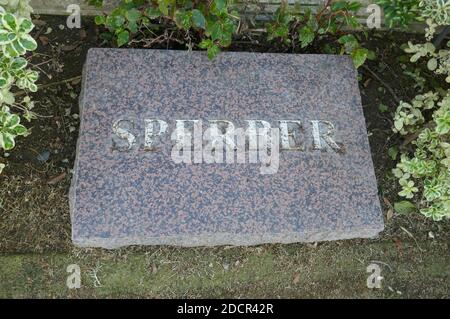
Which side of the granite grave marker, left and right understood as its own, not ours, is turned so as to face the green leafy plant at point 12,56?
right

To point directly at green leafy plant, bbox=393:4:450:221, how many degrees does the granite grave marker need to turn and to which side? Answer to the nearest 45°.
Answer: approximately 135° to its left

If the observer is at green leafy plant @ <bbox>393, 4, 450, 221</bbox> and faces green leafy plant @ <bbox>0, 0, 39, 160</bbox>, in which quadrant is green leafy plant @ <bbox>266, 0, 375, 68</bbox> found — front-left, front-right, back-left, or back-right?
front-right

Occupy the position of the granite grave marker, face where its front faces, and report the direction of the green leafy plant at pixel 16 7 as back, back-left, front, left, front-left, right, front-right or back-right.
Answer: right

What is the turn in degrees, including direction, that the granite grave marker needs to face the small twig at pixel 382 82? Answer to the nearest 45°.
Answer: approximately 135° to its left

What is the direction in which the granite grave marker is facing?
toward the camera

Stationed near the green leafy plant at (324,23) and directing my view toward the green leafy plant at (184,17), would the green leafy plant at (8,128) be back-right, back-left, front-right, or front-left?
front-left

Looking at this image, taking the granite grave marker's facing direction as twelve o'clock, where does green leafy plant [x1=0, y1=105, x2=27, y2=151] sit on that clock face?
The green leafy plant is roughly at 2 o'clock from the granite grave marker.

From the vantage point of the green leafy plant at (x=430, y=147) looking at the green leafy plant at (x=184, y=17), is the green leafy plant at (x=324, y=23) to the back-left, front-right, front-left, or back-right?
front-right
